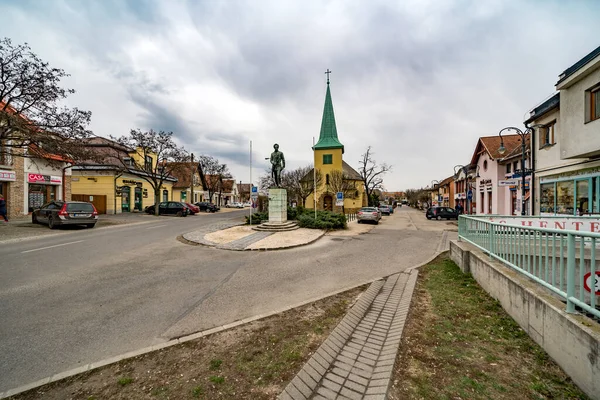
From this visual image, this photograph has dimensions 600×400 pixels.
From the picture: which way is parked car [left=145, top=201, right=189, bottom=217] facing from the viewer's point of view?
to the viewer's left

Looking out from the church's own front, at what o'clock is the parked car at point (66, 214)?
The parked car is roughly at 1 o'clock from the church.

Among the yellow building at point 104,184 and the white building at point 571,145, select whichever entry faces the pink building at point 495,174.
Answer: the yellow building

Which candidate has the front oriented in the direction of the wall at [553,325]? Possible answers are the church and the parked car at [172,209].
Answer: the church

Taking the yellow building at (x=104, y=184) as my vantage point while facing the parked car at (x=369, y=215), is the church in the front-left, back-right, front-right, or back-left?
front-left

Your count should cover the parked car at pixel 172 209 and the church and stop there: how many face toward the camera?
1

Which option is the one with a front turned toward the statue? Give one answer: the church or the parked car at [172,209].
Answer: the church

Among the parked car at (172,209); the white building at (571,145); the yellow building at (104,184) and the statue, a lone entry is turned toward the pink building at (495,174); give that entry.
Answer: the yellow building

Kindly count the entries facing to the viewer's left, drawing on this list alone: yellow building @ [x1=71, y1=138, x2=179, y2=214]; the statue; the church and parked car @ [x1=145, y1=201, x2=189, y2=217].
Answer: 1

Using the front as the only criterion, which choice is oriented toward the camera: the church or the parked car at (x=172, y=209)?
the church

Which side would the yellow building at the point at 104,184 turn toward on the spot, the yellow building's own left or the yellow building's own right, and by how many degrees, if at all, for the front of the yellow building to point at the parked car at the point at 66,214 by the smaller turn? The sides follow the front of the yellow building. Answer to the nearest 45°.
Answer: approximately 45° to the yellow building's own right

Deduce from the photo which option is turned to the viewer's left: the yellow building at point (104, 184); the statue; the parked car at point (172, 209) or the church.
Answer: the parked car

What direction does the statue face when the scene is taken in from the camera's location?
facing the viewer

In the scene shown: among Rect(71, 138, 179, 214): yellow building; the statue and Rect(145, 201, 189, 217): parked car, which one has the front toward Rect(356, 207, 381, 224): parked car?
the yellow building

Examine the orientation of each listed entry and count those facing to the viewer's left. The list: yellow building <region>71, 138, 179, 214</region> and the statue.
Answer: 0

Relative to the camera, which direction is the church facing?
toward the camera

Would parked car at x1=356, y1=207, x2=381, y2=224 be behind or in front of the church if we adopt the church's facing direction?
in front

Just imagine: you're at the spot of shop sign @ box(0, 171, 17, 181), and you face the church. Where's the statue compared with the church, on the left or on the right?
right
